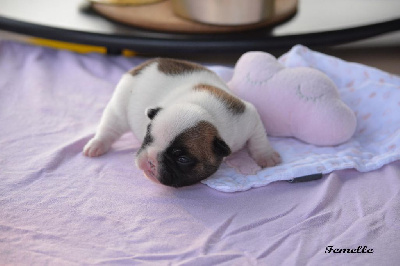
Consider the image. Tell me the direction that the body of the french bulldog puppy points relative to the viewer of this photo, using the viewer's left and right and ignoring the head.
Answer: facing the viewer

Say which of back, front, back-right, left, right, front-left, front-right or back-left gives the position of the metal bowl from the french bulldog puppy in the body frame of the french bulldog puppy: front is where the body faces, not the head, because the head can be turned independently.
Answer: back

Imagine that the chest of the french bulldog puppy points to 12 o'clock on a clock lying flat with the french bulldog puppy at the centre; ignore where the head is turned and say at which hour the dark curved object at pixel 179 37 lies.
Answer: The dark curved object is roughly at 6 o'clock from the french bulldog puppy.
